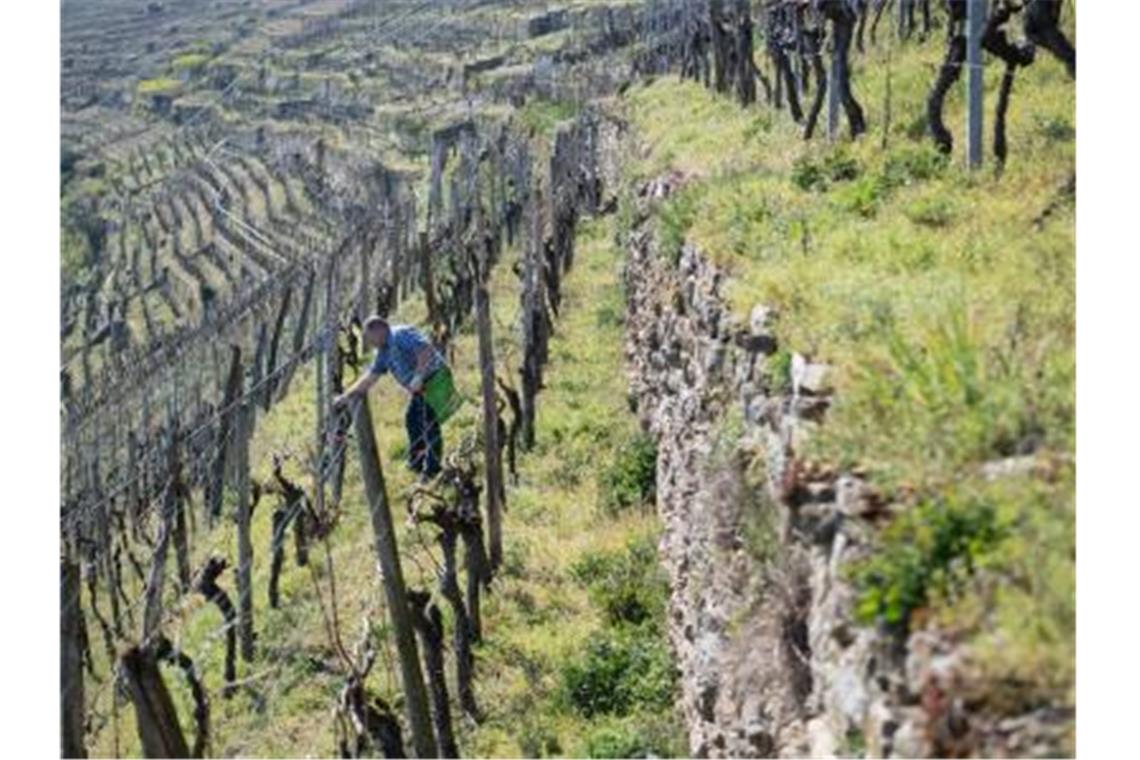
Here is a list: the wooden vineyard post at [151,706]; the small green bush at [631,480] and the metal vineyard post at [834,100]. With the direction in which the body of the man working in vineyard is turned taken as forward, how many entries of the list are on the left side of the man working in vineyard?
1

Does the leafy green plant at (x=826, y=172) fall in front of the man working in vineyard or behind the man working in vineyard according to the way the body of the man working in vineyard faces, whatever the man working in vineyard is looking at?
behind

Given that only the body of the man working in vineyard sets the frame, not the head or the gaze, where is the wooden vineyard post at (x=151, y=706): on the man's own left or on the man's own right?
on the man's own left

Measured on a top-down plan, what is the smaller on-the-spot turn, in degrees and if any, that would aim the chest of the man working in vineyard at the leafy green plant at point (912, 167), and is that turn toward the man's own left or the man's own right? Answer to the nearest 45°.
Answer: approximately 180°

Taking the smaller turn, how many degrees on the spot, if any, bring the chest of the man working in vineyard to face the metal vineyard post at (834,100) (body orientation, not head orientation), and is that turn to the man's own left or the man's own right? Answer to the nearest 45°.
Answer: approximately 135° to the man's own right

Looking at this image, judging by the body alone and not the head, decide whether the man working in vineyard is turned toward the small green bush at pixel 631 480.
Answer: no

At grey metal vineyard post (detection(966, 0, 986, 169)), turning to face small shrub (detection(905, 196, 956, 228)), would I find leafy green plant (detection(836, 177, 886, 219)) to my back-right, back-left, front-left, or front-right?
front-right

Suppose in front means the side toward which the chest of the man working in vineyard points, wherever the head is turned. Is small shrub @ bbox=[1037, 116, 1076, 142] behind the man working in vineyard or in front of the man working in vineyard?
behind

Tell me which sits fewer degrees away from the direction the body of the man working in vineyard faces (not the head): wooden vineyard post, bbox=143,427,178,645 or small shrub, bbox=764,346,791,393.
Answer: the wooden vineyard post

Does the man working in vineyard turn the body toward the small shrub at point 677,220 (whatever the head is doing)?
no

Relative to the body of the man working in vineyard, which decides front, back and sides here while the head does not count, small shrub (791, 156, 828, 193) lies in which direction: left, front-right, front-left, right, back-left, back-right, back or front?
back

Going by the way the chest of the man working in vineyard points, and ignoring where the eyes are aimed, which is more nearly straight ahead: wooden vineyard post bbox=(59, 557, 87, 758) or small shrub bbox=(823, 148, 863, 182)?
the wooden vineyard post

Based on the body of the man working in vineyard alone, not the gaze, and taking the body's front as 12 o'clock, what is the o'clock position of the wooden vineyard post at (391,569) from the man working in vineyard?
The wooden vineyard post is roughly at 9 o'clock from the man working in vineyard.

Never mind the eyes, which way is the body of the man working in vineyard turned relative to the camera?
to the viewer's left
